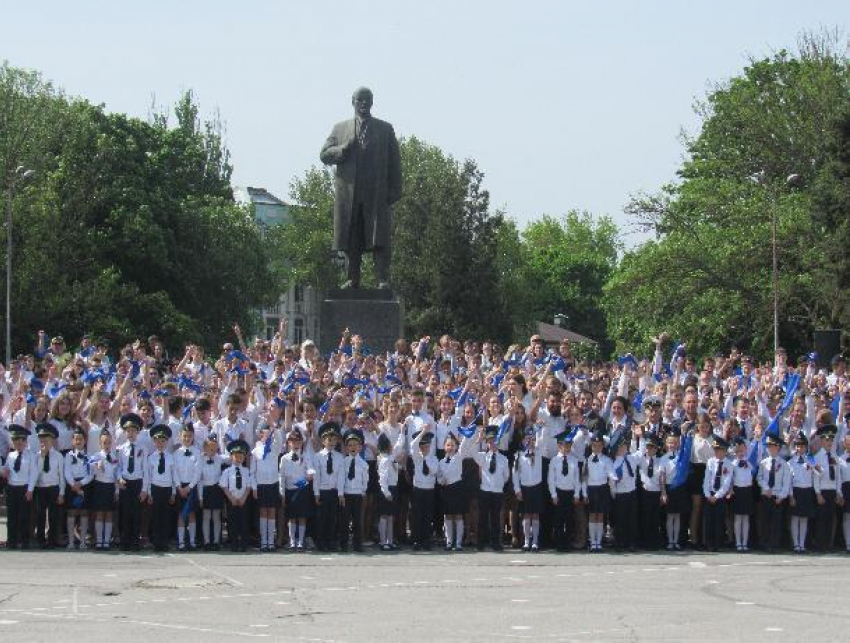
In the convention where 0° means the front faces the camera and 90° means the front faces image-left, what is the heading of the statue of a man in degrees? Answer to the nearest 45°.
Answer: approximately 0°
